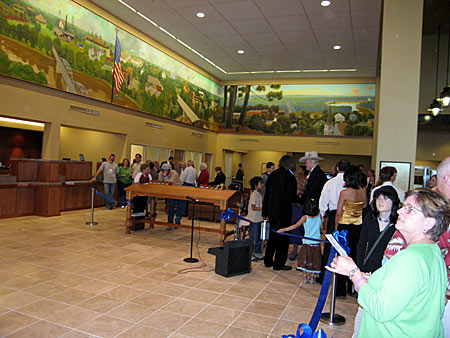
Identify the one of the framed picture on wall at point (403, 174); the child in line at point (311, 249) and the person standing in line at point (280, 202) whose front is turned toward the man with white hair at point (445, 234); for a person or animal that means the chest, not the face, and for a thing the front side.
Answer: the framed picture on wall

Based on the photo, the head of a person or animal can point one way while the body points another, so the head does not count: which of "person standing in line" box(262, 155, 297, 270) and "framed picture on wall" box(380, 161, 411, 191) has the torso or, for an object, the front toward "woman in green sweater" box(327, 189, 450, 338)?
the framed picture on wall

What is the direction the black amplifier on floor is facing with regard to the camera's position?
facing the viewer and to the right of the viewer

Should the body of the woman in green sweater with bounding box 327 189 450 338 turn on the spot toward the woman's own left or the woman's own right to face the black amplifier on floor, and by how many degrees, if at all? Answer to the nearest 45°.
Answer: approximately 45° to the woman's own right

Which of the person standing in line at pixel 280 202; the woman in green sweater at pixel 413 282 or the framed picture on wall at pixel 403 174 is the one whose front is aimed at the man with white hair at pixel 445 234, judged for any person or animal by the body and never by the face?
the framed picture on wall

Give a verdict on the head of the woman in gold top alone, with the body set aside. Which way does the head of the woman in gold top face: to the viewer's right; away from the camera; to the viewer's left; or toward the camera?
away from the camera

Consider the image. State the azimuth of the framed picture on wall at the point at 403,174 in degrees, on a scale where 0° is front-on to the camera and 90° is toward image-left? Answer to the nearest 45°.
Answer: approximately 0°

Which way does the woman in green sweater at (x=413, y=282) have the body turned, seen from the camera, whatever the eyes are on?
to the viewer's left
